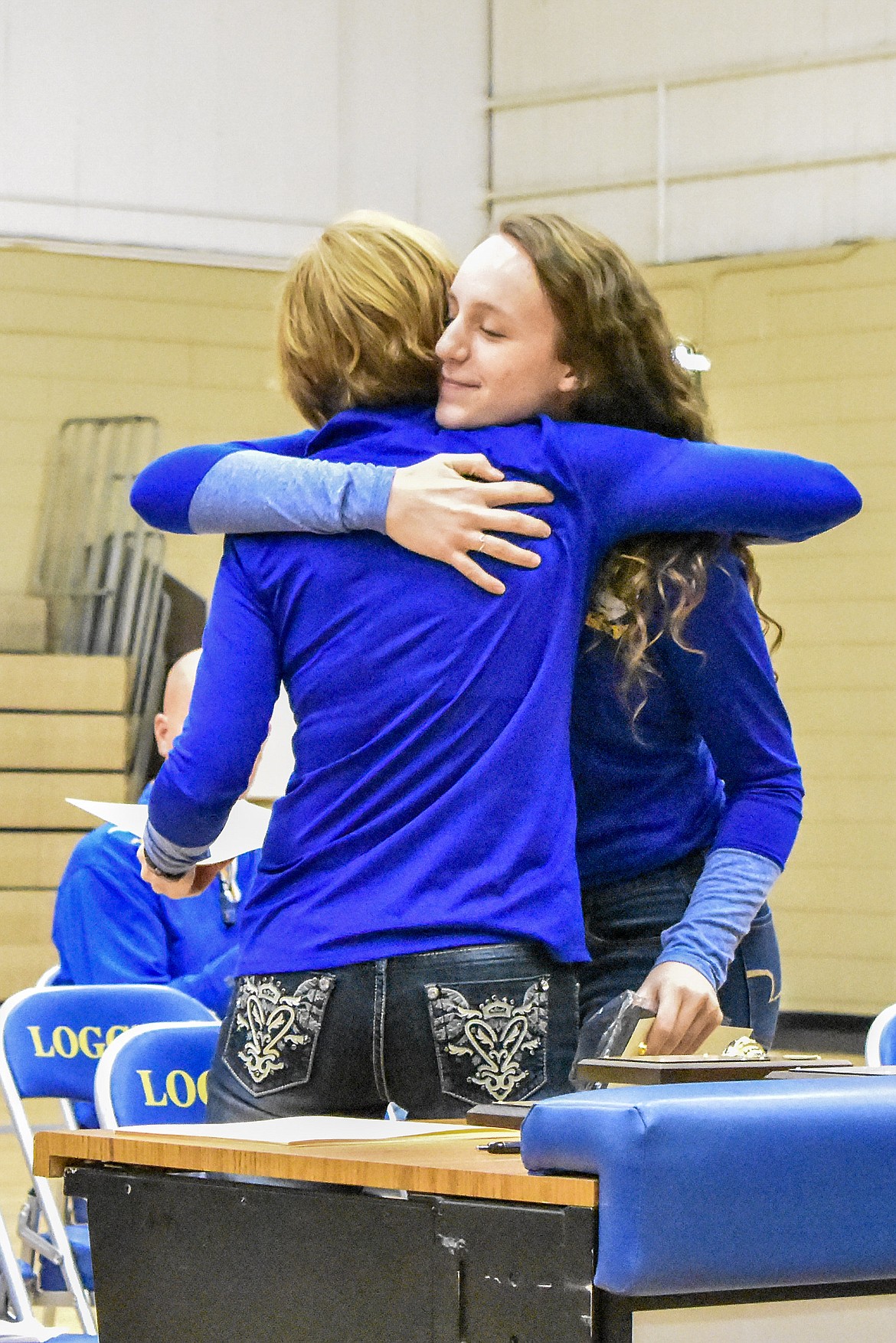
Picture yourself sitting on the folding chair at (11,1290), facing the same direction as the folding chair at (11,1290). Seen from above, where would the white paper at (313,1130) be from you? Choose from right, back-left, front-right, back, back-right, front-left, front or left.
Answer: front-right

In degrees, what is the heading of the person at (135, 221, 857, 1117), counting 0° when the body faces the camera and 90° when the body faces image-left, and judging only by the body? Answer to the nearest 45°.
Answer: approximately 180°

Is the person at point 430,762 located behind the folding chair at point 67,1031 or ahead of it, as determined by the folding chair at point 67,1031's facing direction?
ahead

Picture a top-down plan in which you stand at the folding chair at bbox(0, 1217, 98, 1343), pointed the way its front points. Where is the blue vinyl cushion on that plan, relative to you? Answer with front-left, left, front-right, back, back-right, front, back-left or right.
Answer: front-right

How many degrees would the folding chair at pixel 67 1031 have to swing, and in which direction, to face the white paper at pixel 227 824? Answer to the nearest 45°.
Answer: approximately 45° to its right
